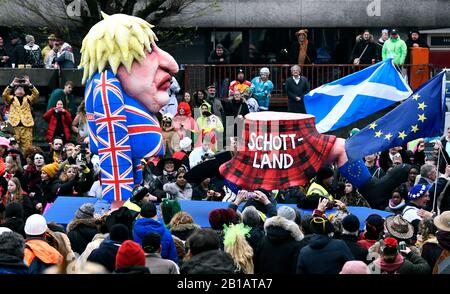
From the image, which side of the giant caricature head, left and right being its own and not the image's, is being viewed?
right

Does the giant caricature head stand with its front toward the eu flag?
yes

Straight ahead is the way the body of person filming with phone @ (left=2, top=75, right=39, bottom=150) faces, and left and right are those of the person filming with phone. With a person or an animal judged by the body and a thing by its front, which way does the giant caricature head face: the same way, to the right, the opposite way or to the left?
to the left

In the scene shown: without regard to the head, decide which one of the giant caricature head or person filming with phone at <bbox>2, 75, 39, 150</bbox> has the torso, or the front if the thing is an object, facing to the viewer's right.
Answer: the giant caricature head

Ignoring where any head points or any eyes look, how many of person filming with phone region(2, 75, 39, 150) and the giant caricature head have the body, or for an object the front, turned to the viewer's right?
1
